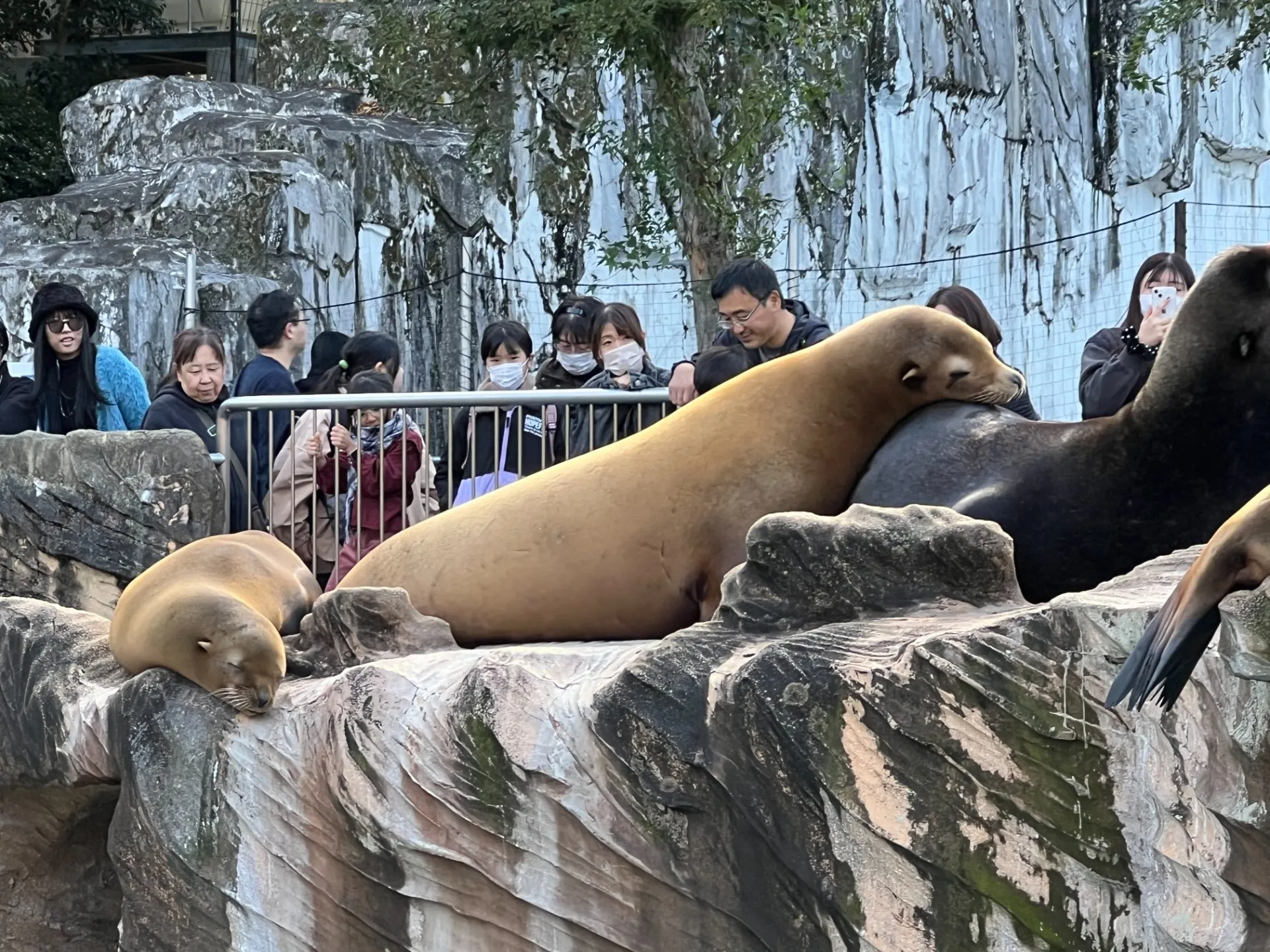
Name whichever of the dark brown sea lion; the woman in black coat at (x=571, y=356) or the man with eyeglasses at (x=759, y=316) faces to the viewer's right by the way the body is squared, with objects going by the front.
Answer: the dark brown sea lion

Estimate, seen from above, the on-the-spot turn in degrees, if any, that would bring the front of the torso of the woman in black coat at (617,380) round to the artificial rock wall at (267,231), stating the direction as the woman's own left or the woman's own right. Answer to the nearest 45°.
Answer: approximately 180°

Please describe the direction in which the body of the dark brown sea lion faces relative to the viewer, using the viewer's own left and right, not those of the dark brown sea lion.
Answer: facing to the right of the viewer
